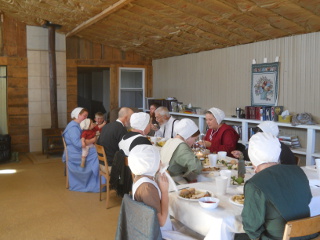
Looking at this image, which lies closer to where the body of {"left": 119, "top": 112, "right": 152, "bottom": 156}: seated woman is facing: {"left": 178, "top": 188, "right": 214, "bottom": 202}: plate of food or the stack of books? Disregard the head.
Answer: the stack of books

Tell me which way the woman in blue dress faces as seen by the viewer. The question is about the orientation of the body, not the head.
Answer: to the viewer's right

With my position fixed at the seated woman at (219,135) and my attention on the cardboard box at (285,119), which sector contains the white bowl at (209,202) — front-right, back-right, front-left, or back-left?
back-right

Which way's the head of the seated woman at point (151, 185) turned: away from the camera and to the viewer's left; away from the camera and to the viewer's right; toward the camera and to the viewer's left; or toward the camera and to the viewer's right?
away from the camera and to the viewer's right

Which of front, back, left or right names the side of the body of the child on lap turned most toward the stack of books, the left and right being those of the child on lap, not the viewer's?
front

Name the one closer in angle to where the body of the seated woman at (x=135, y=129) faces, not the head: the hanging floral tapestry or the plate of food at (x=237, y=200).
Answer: the hanging floral tapestry

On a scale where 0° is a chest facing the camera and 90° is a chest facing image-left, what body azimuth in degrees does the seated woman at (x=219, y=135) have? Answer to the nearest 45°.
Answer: approximately 45°

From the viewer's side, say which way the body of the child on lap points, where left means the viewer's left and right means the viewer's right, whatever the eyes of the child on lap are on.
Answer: facing to the right of the viewer

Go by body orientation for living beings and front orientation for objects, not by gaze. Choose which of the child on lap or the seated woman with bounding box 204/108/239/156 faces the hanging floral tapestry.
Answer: the child on lap

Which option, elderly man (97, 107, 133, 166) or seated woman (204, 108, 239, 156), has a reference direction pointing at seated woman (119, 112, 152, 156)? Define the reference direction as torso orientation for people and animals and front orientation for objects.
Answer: seated woman (204, 108, 239, 156)

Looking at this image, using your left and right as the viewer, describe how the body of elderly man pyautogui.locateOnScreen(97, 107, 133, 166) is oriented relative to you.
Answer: facing away from the viewer and to the right of the viewer

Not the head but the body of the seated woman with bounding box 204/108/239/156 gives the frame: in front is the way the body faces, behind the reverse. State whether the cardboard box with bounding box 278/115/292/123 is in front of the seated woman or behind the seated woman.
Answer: behind

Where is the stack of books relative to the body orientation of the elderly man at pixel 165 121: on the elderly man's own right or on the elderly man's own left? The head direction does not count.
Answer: on the elderly man's own left
